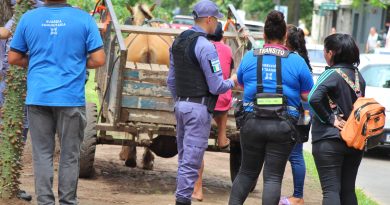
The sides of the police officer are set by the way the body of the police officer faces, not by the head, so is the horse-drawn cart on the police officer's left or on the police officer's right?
on the police officer's left

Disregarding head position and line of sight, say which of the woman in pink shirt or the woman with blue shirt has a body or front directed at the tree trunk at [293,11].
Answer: the woman with blue shirt

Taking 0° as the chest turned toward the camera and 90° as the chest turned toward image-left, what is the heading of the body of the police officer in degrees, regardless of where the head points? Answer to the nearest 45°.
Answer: approximately 225°

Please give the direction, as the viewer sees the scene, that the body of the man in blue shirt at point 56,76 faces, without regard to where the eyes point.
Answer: away from the camera

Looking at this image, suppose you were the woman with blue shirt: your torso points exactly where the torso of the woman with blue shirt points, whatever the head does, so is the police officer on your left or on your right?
on your left

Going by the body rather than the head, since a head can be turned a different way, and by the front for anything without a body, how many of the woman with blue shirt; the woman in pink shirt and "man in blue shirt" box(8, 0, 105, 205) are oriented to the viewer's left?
1

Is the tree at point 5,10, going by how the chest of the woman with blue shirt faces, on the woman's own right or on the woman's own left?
on the woman's own left

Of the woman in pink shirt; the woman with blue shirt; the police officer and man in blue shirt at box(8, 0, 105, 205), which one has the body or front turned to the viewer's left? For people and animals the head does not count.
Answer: the woman in pink shirt

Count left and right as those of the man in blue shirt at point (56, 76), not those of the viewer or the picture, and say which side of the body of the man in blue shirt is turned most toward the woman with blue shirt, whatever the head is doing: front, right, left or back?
right

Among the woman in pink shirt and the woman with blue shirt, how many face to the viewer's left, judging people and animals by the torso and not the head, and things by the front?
1

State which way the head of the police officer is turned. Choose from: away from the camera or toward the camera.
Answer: away from the camera

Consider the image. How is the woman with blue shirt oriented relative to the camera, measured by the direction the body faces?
away from the camera

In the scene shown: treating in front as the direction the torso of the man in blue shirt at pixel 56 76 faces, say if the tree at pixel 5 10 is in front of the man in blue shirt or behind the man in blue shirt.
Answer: in front

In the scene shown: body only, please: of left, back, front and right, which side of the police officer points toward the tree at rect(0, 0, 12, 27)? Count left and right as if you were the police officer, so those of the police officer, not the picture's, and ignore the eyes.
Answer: left

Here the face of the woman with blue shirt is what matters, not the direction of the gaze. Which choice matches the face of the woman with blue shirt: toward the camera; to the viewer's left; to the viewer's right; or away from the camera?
away from the camera
